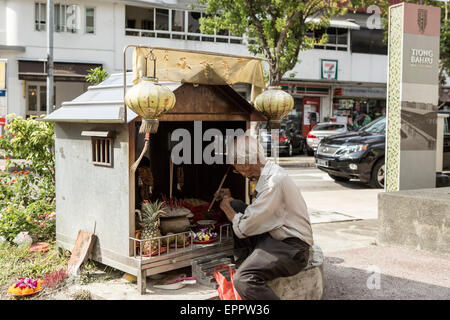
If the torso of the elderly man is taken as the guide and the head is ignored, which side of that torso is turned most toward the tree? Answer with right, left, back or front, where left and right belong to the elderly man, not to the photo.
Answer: right

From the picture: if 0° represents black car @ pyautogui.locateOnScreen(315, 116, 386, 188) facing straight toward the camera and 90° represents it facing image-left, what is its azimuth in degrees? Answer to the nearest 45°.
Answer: approximately 45°

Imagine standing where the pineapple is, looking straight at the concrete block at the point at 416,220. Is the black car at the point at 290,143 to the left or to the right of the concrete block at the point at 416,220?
left

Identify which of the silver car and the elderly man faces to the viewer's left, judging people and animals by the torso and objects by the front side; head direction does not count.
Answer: the elderly man

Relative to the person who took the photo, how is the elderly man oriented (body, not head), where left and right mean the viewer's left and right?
facing to the left of the viewer

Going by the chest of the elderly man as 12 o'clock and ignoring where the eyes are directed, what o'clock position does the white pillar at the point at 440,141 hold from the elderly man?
The white pillar is roughly at 4 o'clock from the elderly man.

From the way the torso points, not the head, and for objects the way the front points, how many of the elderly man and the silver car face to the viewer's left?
1
